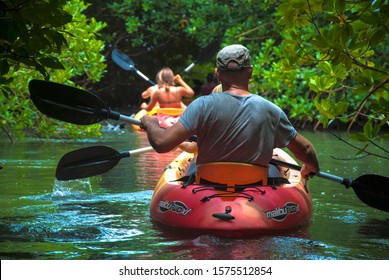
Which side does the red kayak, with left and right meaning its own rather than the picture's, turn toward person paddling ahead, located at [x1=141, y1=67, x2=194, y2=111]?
front

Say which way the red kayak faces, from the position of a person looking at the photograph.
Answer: facing away from the viewer

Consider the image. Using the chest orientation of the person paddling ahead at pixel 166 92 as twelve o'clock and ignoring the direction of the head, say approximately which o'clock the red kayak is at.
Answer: The red kayak is roughly at 6 o'clock from the person paddling ahead.

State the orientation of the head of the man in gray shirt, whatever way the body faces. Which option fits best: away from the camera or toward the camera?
away from the camera

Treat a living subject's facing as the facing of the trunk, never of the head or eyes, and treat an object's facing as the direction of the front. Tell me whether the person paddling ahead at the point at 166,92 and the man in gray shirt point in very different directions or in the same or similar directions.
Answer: same or similar directions

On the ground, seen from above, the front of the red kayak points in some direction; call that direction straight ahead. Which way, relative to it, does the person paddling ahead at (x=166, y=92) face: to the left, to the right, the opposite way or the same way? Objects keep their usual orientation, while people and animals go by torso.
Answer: the same way

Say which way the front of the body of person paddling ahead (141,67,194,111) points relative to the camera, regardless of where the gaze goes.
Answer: away from the camera

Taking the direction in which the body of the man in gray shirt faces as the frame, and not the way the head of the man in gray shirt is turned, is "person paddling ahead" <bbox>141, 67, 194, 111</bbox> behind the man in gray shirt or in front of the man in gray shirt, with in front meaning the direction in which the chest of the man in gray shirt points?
in front

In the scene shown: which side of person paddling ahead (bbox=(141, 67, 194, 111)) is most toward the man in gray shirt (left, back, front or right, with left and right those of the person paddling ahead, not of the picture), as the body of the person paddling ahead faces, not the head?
back

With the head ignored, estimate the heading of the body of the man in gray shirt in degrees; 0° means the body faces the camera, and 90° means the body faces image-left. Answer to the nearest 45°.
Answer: approximately 180°
